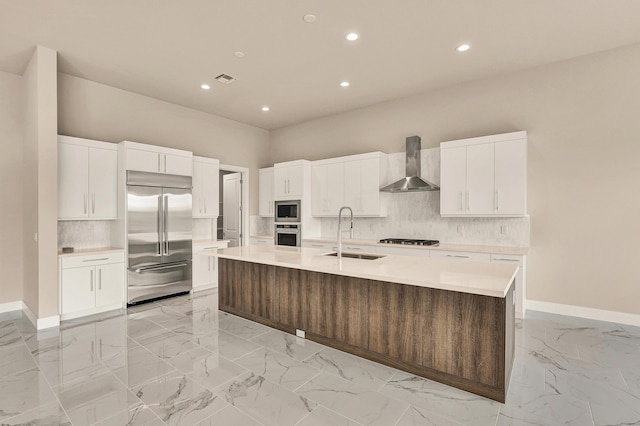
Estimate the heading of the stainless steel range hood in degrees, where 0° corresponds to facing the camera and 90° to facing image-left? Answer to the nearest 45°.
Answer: approximately 45°

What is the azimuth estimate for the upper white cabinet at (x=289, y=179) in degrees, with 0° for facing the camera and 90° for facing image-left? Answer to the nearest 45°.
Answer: approximately 45°

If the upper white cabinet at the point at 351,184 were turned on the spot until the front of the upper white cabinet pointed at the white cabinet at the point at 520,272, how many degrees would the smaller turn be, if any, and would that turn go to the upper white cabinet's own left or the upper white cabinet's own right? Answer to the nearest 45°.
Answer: approximately 90° to the upper white cabinet's own left

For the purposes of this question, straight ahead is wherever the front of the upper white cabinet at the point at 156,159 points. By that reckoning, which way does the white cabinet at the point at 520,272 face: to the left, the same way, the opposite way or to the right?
to the right

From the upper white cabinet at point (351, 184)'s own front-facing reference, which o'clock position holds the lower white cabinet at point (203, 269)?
The lower white cabinet is roughly at 1 o'clock from the upper white cabinet.

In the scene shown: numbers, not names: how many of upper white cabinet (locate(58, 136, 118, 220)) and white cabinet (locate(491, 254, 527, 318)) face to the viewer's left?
0

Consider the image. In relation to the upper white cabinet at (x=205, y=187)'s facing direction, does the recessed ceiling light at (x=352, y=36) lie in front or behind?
in front

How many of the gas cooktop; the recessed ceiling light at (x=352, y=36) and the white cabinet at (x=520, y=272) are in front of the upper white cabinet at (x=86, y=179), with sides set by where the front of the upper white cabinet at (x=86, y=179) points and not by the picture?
3

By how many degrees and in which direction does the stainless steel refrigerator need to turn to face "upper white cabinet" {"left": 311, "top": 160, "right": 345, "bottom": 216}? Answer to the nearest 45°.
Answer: approximately 45° to its left

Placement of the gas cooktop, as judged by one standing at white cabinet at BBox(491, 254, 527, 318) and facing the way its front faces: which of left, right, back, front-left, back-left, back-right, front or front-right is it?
right

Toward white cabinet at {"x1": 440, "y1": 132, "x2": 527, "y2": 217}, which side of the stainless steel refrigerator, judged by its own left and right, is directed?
front

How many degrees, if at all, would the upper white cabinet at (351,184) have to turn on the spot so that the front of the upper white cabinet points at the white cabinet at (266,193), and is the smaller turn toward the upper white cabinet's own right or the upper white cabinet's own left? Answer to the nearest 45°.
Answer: approximately 90° to the upper white cabinet's own right

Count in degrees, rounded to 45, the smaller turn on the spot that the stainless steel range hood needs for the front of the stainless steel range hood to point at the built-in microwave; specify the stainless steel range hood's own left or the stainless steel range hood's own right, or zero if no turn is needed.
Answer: approximately 45° to the stainless steel range hood's own right

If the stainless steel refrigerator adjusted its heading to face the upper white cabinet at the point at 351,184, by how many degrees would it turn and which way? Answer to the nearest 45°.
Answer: approximately 45° to its left

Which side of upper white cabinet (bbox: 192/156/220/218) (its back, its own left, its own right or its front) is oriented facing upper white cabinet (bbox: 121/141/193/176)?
right

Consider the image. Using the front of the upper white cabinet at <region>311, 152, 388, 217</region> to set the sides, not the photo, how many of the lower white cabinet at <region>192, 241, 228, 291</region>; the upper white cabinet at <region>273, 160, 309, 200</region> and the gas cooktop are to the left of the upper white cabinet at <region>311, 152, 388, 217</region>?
1
